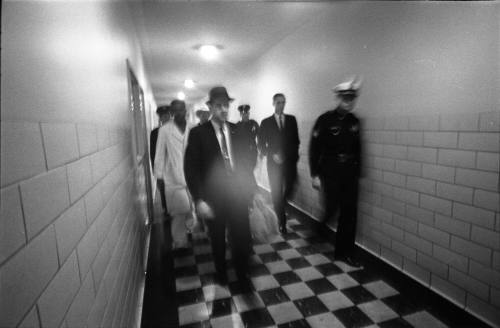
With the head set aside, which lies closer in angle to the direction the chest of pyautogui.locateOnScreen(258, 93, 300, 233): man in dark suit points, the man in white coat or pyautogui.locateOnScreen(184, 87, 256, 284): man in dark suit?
the man in dark suit

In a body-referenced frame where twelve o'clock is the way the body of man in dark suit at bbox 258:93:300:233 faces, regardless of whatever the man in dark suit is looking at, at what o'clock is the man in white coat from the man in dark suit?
The man in white coat is roughly at 2 o'clock from the man in dark suit.

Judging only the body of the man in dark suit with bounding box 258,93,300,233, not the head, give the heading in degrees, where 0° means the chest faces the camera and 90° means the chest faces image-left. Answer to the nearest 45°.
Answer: approximately 0°

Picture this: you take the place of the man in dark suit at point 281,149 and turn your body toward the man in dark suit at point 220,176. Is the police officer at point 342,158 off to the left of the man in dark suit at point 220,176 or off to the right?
left
